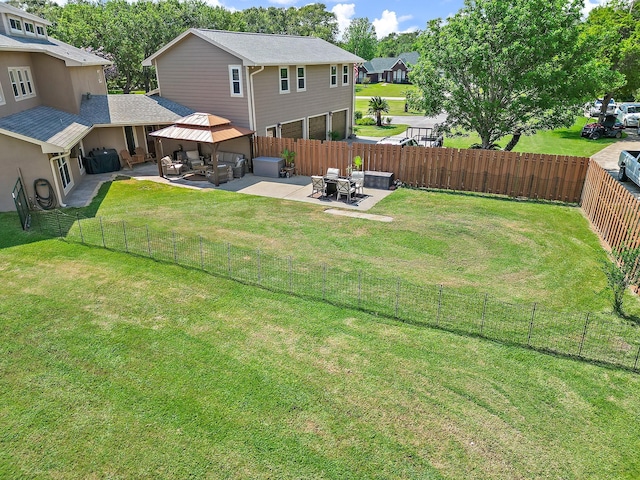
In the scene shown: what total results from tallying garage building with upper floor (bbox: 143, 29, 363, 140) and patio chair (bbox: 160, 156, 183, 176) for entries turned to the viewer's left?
0

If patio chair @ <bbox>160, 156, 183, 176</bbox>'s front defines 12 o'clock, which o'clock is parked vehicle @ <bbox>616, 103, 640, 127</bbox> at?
The parked vehicle is roughly at 12 o'clock from the patio chair.

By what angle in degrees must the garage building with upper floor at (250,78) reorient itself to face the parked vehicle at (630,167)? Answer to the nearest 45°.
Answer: approximately 45° to its left

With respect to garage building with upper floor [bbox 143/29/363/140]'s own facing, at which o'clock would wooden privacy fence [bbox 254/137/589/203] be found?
The wooden privacy fence is roughly at 12 o'clock from the garage building with upper floor.

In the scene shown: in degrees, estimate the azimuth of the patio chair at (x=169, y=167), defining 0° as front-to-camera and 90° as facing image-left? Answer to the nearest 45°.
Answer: approximately 270°

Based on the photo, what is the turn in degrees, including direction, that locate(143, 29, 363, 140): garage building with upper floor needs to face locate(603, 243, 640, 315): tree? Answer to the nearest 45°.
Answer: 0° — it already faces it

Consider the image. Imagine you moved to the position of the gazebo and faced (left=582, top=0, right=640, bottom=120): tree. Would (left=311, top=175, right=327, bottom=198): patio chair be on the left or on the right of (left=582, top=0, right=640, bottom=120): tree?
right

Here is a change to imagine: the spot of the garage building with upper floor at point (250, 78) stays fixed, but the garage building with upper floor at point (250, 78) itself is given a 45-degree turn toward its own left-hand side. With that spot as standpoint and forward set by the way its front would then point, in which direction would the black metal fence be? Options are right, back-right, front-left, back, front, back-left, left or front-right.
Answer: right

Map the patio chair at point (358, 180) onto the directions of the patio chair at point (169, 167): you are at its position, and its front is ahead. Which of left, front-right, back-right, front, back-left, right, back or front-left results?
front-right

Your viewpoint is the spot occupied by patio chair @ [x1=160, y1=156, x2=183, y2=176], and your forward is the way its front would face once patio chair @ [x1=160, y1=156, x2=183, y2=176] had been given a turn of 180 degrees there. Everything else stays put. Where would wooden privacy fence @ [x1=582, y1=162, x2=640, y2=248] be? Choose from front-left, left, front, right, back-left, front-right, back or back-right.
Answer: back-left

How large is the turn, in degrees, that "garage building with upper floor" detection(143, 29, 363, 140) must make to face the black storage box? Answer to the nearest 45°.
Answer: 0° — it already faces it
